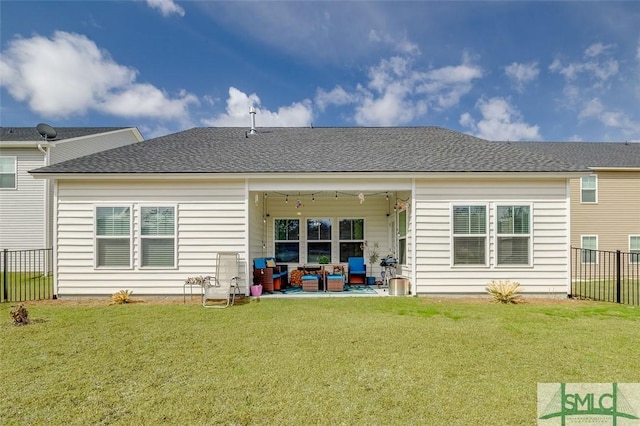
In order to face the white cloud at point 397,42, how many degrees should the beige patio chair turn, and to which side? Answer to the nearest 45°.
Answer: approximately 180°

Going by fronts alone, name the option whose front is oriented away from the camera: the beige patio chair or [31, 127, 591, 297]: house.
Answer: the house

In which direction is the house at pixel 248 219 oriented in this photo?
away from the camera

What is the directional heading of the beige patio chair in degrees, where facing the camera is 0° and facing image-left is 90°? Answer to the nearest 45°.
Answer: approximately 45°

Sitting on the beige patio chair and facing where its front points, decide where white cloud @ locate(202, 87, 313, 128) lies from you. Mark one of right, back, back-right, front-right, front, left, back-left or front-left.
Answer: back-right

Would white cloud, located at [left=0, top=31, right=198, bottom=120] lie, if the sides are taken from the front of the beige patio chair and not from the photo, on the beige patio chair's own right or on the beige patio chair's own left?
on the beige patio chair's own right

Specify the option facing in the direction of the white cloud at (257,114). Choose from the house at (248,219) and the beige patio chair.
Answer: the house

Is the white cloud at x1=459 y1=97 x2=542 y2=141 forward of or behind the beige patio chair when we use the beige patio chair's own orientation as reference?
behind

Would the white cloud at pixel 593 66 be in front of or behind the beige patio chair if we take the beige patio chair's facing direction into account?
behind
